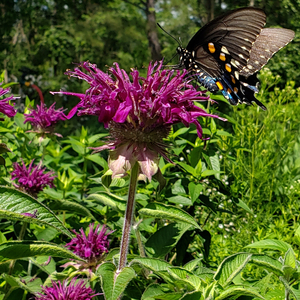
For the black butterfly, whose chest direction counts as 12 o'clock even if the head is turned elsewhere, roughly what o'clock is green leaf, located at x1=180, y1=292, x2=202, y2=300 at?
The green leaf is roughly at 9 o'clock from the black butterfly.

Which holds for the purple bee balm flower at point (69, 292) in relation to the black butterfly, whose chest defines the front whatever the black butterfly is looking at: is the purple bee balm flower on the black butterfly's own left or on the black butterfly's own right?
on the black butterfly's own left

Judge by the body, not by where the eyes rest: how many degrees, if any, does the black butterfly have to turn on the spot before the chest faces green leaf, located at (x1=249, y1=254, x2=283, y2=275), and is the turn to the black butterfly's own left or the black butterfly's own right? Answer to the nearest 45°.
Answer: approximately 90° to the black butterfly's own left

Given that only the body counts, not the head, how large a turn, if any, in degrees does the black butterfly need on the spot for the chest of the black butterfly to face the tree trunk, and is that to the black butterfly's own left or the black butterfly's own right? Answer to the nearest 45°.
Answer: approximately 90° to the black butterfly's own right

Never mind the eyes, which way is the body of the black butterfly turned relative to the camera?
to the viewer's left

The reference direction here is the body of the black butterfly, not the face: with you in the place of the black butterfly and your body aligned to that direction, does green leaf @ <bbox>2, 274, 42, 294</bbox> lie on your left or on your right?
on your left

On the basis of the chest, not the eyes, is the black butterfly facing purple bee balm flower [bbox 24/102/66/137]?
yes
